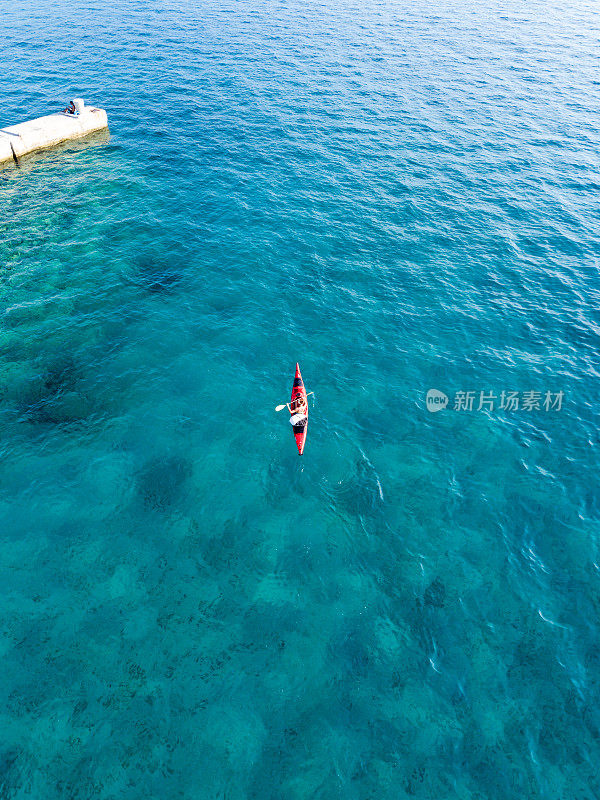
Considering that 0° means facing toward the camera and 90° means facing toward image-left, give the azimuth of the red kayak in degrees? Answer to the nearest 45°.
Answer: approximately 180°
